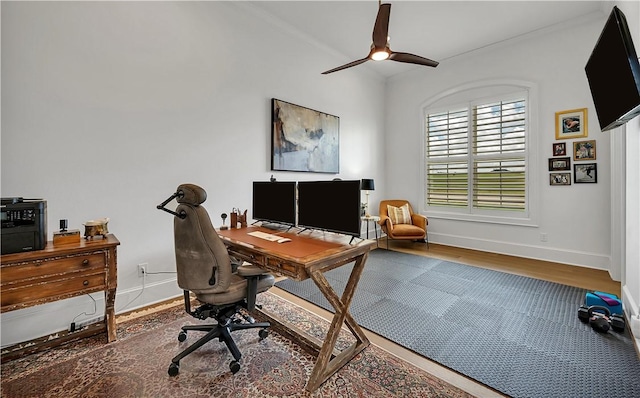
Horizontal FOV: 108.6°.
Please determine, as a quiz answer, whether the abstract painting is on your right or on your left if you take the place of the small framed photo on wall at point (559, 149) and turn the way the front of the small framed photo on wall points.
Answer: on your right

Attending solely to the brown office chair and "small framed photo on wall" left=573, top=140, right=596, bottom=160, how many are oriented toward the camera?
1

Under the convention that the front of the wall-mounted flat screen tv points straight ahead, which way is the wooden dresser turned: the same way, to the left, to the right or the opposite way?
the opposite way

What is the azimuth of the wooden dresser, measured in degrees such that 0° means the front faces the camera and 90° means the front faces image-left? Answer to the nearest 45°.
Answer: approximately 315°

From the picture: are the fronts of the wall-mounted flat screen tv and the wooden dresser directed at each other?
yes
